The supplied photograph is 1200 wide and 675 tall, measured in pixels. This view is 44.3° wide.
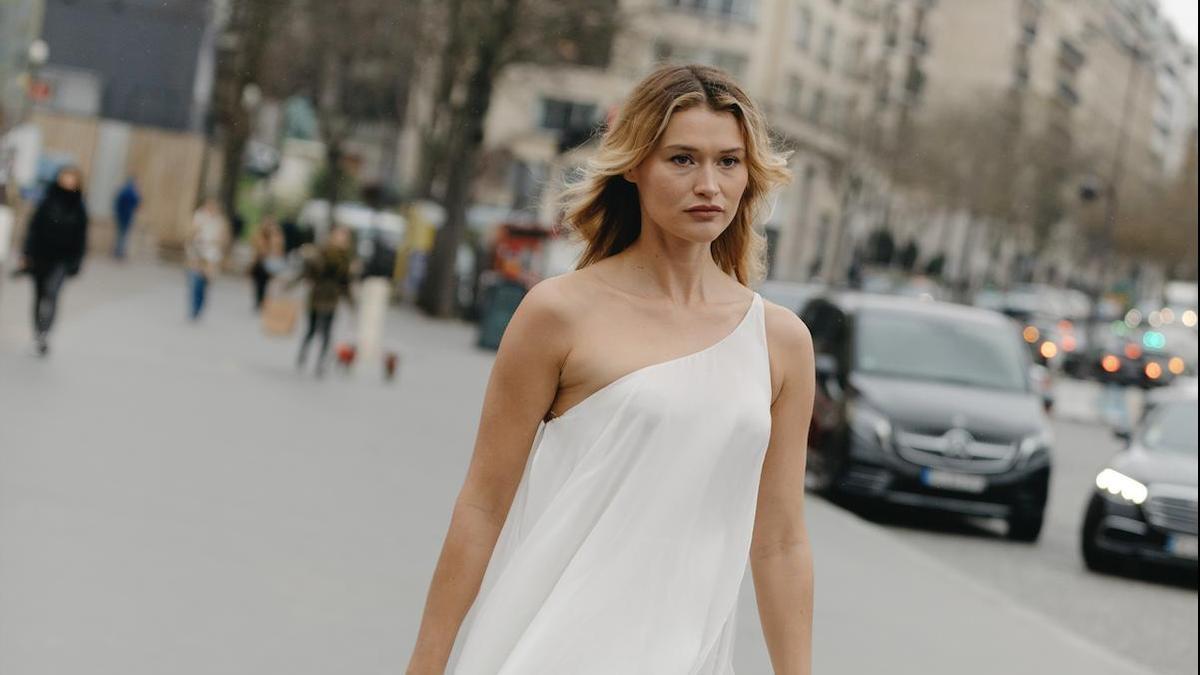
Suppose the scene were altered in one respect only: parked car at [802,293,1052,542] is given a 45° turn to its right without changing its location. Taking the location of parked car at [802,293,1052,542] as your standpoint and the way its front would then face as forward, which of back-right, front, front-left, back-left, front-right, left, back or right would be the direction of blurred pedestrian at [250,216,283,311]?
right

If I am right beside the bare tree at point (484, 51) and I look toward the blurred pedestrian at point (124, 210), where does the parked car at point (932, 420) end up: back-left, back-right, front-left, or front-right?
back-left

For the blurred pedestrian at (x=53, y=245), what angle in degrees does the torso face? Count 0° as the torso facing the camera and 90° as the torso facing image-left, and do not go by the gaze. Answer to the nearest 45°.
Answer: approximately 0°

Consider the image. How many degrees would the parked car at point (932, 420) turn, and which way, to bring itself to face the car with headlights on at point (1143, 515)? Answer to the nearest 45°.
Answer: approximately 45° to its left

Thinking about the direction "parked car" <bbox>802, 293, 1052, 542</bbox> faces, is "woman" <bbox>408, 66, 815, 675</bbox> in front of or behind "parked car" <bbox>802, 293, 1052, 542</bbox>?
in front

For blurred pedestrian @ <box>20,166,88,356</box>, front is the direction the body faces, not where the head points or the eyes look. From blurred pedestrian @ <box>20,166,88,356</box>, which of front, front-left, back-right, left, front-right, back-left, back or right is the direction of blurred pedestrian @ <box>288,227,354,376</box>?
back-left

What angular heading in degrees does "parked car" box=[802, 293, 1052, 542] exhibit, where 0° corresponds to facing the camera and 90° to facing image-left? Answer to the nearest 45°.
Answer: approximately 0°

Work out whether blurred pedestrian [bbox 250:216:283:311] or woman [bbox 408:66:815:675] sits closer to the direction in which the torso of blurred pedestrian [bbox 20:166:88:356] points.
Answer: the woman

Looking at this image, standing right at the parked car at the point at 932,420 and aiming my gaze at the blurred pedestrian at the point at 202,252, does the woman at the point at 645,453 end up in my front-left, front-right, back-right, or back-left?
back-left

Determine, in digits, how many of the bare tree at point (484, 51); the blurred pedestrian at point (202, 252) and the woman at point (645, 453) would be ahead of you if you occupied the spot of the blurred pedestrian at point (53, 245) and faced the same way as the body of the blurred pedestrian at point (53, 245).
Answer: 1
